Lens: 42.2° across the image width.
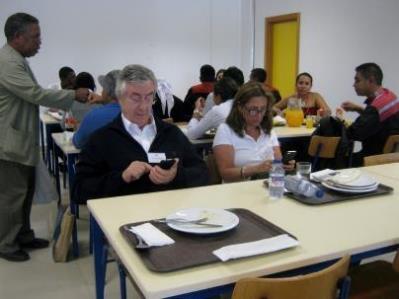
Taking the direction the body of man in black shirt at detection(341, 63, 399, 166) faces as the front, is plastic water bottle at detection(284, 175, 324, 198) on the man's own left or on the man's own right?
on the man's own left

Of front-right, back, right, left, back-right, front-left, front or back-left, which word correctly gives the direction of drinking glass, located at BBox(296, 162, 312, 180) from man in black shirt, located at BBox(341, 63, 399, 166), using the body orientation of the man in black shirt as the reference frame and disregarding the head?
left

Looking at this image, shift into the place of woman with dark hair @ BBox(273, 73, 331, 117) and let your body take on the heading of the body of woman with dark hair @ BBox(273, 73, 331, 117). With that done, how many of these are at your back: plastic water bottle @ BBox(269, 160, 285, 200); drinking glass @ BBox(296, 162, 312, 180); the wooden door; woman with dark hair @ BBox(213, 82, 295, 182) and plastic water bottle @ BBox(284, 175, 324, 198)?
1

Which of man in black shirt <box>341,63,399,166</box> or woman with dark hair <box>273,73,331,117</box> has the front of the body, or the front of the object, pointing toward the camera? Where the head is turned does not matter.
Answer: the woman with dark hair

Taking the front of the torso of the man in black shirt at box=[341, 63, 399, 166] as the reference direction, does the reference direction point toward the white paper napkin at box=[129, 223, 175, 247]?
no

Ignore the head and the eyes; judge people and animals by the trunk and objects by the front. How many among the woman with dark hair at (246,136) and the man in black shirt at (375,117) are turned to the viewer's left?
1

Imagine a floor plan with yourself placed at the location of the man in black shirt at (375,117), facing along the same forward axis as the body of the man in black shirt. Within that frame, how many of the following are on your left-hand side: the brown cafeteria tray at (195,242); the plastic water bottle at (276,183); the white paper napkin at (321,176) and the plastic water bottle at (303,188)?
4

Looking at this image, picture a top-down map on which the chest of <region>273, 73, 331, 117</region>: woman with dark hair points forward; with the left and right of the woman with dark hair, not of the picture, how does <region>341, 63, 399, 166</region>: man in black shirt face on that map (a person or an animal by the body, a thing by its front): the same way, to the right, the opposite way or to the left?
to the right

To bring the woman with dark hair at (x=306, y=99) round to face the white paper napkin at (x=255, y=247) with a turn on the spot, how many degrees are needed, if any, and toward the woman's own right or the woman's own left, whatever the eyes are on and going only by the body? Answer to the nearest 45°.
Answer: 0° — they already face it

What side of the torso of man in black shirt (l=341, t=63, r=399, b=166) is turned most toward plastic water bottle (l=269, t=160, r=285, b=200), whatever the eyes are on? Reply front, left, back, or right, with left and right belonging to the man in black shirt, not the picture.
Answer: left

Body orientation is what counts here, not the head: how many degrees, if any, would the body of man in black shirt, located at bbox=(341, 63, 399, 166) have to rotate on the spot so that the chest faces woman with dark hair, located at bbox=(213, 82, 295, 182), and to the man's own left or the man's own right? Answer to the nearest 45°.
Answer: approximately 45° to the man's own left

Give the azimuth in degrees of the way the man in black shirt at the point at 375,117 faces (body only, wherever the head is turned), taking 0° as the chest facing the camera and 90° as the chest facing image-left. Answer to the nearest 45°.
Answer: approximately 90°

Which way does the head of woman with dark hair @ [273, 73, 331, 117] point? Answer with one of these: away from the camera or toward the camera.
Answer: toward the camera

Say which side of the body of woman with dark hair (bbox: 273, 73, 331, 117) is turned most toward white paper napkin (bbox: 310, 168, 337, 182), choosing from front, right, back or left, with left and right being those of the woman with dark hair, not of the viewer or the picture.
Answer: front

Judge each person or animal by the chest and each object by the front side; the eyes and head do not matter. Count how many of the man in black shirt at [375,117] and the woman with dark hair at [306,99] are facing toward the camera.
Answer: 1

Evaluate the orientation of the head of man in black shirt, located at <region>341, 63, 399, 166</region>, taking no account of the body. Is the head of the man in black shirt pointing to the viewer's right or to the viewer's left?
to the viewer's left

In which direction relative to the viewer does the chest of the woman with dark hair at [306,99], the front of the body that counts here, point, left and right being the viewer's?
facing the viewer

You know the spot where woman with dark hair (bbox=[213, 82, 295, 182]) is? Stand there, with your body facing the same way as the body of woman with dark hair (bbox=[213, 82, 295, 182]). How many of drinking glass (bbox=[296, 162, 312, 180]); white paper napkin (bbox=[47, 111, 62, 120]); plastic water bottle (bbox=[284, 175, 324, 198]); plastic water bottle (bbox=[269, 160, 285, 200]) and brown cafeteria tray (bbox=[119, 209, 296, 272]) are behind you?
1

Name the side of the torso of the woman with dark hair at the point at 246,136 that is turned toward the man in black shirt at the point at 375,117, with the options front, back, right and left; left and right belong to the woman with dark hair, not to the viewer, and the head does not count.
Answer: left

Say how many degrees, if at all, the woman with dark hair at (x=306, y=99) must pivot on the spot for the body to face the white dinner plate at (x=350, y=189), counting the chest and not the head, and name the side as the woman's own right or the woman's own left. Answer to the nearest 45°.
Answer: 0° — they already face it

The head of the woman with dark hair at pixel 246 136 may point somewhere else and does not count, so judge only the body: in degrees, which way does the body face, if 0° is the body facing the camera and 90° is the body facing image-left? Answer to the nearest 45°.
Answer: approximately 315°
